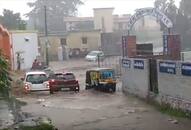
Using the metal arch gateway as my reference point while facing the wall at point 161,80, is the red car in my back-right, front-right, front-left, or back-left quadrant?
front-right

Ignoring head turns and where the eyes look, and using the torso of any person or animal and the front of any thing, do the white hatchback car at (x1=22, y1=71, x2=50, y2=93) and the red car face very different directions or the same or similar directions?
same or similar directions

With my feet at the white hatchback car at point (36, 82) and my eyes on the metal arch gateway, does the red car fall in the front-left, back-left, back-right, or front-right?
front-right
